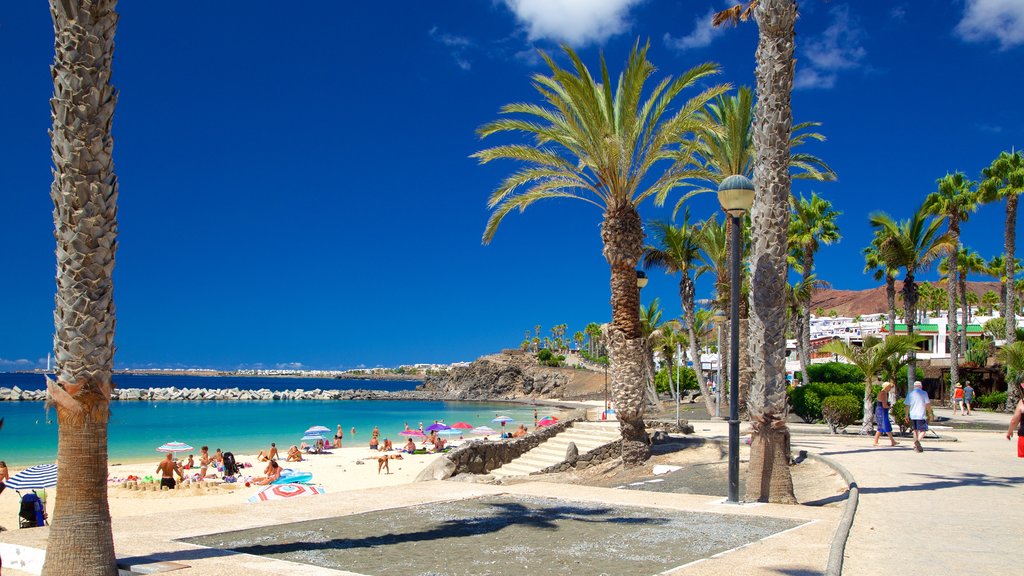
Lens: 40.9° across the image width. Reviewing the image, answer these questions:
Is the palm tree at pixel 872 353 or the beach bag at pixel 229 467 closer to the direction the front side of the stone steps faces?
the beach bag

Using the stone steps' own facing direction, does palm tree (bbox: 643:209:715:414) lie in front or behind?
behind

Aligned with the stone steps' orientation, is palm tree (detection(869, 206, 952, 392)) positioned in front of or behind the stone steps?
behind

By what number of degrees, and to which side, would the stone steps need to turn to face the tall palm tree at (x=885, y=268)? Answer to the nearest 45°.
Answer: approximately 180°

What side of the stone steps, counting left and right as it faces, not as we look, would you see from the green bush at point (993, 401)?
back

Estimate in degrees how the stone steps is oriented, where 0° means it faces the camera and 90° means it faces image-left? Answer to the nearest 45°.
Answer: approximately 45°

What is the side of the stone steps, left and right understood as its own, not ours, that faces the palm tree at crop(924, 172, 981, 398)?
back

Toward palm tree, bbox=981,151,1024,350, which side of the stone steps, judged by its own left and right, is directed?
back
